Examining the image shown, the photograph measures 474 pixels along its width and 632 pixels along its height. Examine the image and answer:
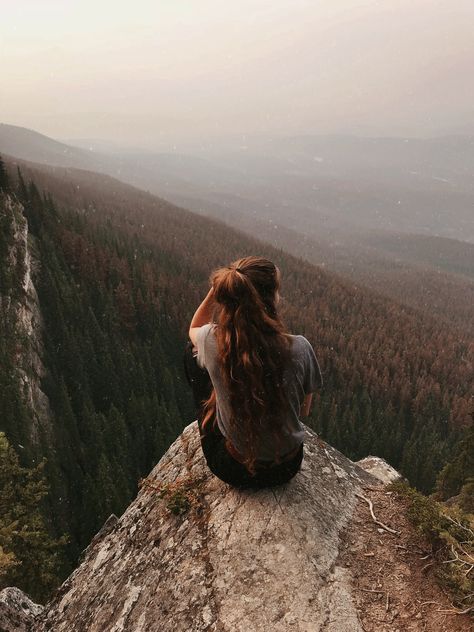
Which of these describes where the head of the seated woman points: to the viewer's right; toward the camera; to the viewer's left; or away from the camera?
away from the camera

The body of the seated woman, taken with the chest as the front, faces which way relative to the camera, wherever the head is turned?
away from the camera

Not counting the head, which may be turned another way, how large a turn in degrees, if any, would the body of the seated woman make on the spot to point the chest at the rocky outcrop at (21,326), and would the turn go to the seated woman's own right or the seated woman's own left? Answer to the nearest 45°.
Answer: approximately 45° to the seated woman's own left
